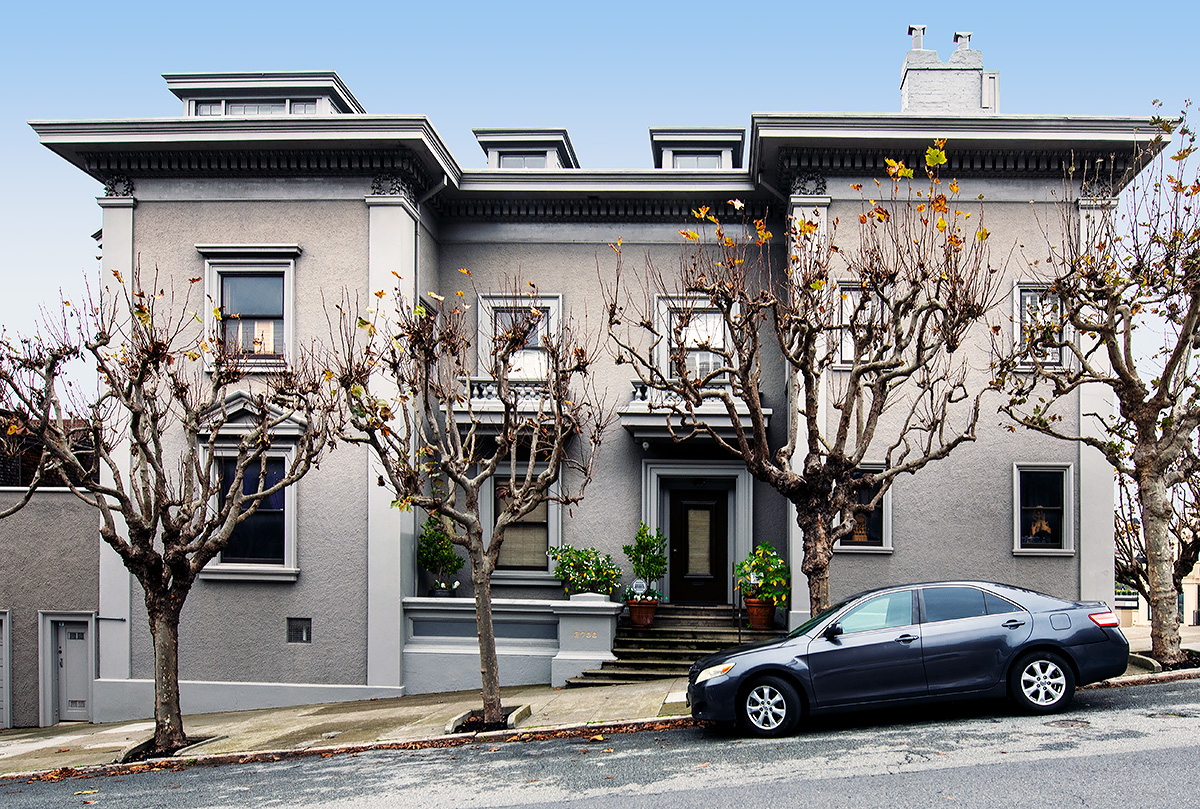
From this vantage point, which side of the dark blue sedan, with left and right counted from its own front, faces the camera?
left

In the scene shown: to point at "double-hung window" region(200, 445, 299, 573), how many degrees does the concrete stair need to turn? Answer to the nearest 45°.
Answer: approximately 90° to its right

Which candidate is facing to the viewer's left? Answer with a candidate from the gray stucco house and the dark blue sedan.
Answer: the dark blue sedan

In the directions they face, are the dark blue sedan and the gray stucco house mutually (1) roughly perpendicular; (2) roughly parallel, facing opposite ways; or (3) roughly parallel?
roughly perpendicular
